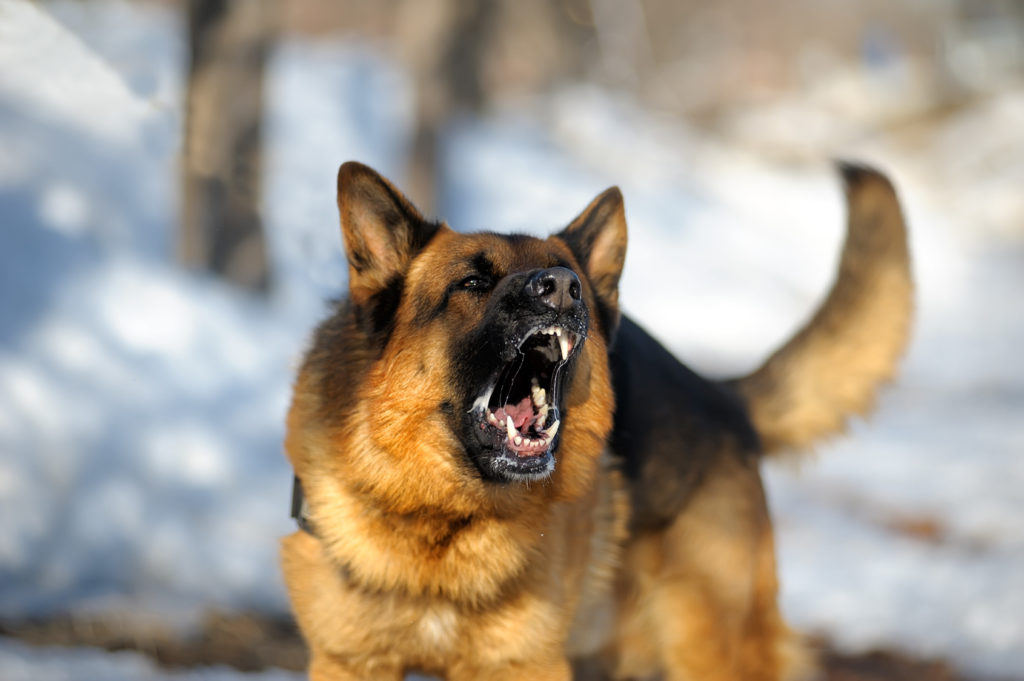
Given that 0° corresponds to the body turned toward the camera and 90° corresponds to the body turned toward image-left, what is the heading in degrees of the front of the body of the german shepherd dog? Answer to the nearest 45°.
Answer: approximately 45°
